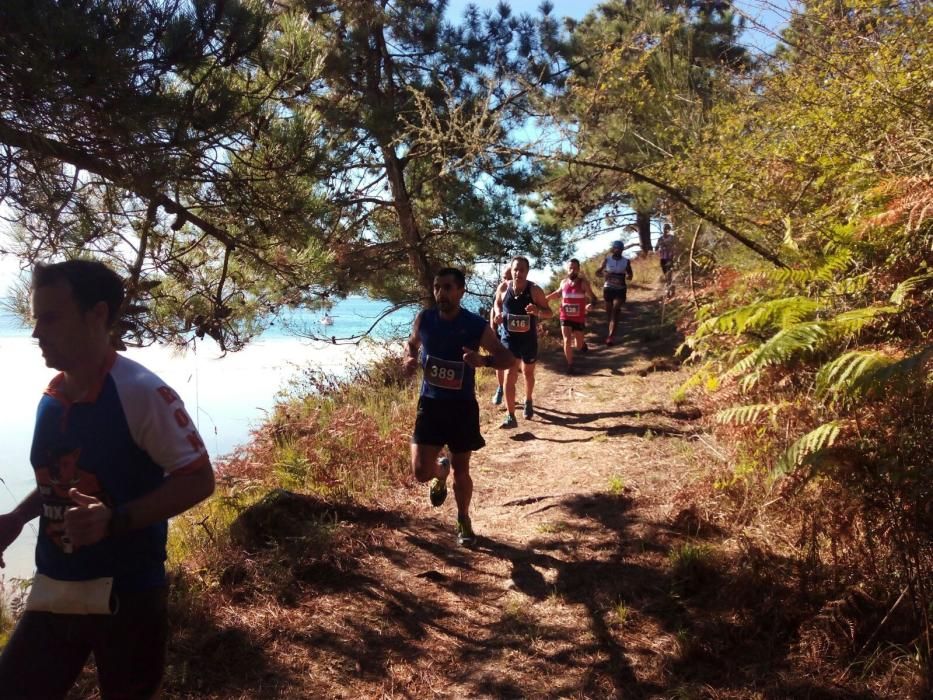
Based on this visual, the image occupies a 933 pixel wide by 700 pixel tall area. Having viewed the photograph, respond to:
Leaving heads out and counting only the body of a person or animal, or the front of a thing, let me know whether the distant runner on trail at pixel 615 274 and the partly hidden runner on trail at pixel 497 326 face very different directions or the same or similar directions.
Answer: same or similar directions

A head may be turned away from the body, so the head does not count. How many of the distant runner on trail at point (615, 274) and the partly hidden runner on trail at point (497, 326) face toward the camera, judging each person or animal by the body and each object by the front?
2

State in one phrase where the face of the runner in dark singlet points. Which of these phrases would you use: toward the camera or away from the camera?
toward the camera

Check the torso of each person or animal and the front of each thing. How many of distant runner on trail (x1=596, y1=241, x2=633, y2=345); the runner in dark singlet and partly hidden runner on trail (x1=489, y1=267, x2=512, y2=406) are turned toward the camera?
3

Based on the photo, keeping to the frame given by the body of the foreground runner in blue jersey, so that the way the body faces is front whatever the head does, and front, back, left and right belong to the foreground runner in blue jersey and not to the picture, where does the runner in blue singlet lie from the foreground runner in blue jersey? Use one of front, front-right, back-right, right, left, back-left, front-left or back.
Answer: back

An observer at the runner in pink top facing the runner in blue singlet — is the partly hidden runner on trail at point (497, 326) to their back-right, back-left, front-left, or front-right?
front-right

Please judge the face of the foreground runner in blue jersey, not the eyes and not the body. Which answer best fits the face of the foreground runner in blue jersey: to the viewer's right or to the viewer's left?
to the viewer's left

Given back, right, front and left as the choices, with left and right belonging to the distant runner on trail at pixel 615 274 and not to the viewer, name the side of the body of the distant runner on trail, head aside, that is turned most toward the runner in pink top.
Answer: front

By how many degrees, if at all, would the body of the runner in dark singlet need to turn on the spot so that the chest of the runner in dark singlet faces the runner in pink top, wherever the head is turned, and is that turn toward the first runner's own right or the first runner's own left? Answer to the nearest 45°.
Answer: approximately 180°

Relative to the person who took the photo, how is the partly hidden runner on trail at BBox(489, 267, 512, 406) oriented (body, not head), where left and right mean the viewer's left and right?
facing the viewer

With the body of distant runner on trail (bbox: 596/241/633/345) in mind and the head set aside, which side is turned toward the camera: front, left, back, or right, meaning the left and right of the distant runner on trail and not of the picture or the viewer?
front

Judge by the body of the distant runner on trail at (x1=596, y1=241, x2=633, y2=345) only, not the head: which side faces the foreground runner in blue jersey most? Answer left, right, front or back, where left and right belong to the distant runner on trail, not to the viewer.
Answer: front

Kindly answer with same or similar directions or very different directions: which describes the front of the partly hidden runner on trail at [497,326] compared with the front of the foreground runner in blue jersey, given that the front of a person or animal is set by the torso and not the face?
same or similar directions

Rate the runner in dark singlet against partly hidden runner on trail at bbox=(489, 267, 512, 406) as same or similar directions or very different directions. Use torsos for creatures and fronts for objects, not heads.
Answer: same or similar directions

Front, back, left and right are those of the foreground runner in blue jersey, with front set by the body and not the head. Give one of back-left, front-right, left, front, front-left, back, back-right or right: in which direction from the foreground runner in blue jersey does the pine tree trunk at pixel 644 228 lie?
back
